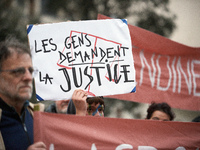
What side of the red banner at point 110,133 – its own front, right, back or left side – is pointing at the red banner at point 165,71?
back

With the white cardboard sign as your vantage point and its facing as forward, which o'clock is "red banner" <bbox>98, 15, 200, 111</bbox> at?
The red banner is roughly at 7 o'clock from the white cardboard sign.

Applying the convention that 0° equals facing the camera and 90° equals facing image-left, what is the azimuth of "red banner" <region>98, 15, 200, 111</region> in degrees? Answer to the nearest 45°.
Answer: approximately 0°

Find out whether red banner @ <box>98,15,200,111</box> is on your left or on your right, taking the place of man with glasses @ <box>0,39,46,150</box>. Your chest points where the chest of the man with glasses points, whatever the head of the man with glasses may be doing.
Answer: on your left

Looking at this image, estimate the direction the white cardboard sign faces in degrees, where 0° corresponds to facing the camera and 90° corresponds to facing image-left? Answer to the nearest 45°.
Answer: approximately 0°

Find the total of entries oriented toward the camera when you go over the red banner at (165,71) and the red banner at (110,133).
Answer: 2

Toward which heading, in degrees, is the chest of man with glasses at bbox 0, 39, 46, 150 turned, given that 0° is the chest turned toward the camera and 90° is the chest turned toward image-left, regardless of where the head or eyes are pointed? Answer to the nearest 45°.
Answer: approximately 315°
